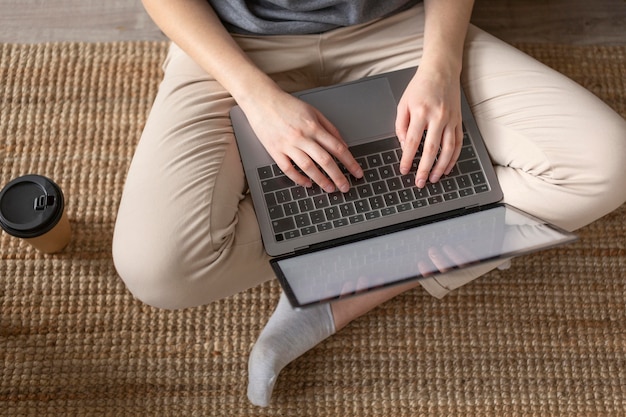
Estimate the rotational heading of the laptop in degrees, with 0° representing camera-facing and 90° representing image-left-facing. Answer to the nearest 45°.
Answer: approximately 180°

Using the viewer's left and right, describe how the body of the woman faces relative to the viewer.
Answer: facing the viewer
